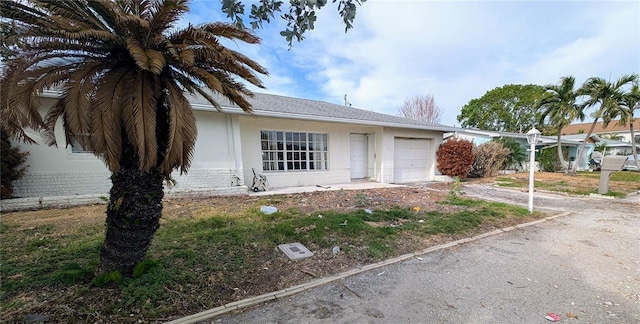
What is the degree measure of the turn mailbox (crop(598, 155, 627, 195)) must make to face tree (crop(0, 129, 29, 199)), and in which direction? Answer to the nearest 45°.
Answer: approximately 135° to its right

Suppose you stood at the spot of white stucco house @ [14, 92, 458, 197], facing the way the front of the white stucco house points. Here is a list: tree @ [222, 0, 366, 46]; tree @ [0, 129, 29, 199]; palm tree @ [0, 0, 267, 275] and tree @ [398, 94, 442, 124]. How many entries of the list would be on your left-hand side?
1

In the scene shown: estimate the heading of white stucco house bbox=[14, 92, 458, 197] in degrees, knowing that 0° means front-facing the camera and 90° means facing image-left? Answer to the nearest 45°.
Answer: approximately 315°

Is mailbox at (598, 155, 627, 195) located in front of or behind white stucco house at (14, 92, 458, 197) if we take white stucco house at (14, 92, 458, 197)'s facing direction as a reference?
in front

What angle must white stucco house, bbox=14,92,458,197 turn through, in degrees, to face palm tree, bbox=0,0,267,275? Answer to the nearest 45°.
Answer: approximately 45° to its right

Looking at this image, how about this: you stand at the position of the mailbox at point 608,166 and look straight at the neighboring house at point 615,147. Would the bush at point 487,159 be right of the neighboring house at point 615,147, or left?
left

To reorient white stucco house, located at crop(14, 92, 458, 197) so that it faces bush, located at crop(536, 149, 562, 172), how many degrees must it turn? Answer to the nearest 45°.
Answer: approximately 45° to its left

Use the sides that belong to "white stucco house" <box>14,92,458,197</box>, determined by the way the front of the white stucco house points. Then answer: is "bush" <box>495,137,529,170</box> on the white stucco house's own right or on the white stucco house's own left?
on the white stucco house's own left

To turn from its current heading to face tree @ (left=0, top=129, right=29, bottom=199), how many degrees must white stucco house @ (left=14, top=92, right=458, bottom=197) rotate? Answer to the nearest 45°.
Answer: approximately 135° to its right

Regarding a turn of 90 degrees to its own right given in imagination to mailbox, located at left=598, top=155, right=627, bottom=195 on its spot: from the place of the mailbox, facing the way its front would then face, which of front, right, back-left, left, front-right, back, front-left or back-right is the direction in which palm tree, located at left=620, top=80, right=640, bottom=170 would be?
back

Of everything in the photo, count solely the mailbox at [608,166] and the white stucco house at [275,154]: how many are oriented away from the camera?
0
